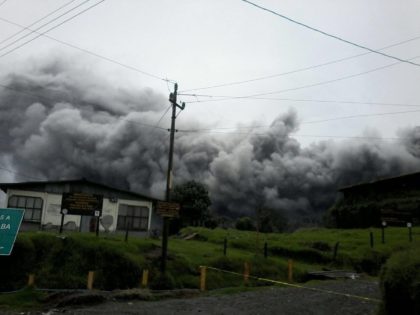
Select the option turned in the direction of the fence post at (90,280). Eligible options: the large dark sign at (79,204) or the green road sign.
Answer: the large dark sign

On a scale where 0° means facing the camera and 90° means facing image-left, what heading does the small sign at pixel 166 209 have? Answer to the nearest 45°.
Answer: approximately 0°

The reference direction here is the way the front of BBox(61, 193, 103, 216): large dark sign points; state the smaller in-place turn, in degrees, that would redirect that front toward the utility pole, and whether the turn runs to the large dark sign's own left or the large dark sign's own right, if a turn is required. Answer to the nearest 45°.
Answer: approximately 45° to the large dark sign's own left

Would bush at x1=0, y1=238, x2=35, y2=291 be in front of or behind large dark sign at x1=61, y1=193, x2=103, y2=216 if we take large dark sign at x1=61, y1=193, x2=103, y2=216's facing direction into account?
in front

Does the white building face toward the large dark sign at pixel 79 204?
yes

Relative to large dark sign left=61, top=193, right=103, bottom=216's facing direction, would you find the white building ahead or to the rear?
to the rear

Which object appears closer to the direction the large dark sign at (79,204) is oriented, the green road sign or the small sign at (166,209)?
the green road sign

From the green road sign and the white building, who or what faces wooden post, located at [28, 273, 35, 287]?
the white building

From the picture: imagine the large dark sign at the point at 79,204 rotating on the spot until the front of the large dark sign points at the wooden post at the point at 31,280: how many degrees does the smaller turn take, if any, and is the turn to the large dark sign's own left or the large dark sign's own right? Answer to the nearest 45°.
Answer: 0° — it already faces it

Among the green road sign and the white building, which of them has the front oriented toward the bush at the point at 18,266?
the white building
